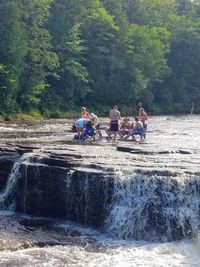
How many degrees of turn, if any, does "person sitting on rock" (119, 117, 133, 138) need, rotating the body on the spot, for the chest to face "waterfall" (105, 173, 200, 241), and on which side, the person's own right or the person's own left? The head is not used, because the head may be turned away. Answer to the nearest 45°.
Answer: approximately 45° to the person's own left

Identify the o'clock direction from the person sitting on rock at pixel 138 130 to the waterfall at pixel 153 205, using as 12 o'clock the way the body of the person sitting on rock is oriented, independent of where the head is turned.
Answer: The waterfall is roughly at 9 o'clock from the person sitting on rock.

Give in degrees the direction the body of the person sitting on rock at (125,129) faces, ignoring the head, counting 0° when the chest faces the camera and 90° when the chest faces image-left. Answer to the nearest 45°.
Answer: approximately 45°

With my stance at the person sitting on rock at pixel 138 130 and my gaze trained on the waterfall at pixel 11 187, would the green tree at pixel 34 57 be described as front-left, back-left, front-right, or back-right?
back-right

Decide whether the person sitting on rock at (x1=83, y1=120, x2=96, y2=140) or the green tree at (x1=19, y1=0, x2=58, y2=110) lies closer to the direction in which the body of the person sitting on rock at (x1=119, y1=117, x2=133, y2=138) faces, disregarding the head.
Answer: the person sitting on rock

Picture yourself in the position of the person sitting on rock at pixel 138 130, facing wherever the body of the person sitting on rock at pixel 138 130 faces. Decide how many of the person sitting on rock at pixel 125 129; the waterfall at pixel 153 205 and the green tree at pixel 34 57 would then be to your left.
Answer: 1

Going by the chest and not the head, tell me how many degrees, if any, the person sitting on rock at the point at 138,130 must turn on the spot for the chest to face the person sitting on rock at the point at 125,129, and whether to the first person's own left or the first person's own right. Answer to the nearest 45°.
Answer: approximately 45° to the first person's own right

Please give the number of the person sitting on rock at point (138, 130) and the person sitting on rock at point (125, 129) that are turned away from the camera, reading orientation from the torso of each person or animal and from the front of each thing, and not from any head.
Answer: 0

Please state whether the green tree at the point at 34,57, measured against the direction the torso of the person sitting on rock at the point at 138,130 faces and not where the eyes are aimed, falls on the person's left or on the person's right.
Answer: on the person's right

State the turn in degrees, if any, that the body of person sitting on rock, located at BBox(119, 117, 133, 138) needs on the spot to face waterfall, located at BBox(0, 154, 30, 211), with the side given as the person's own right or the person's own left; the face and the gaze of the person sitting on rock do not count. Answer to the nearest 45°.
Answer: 0° — they already face it

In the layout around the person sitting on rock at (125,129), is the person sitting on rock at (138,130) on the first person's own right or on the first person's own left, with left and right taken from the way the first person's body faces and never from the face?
on the first person's own left

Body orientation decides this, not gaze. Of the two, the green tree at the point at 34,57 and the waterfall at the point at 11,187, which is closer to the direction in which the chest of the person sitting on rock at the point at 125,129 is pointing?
the waterfall
